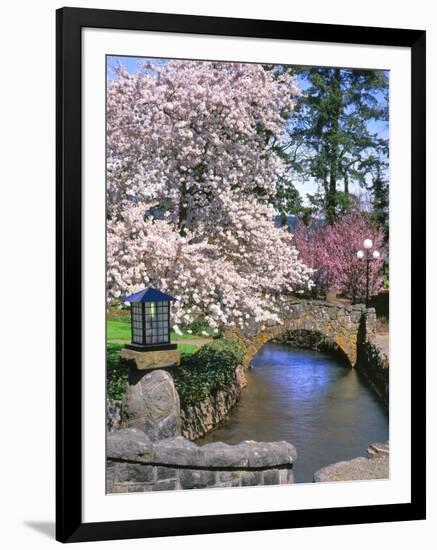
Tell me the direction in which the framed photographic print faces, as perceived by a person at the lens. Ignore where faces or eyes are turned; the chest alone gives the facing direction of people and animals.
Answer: facing the viewer and to the right of the viewer
